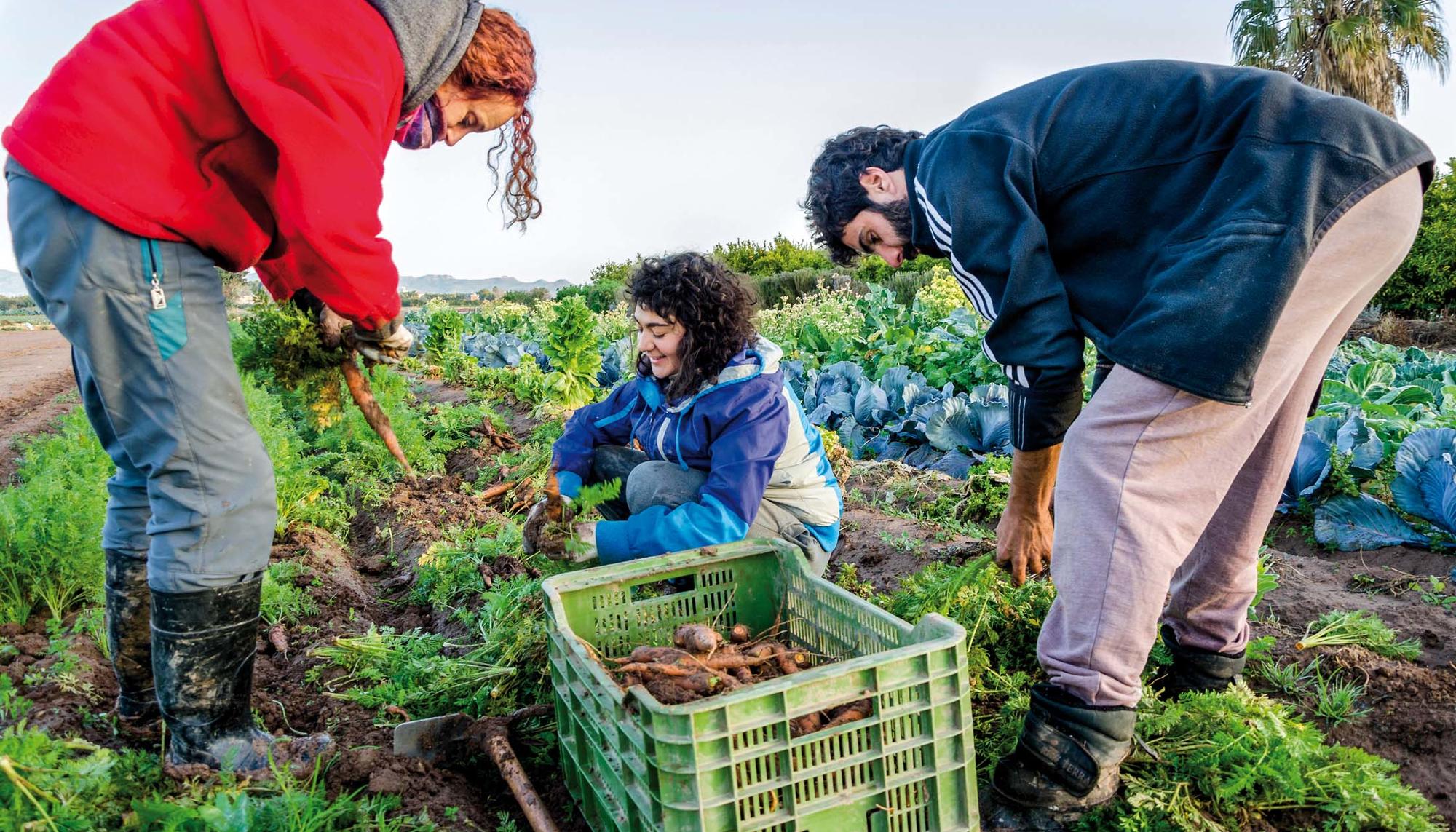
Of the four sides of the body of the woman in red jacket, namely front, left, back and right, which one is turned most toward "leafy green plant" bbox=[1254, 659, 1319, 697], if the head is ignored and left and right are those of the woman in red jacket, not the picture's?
front

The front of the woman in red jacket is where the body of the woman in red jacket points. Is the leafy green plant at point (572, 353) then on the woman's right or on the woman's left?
on the woman's left

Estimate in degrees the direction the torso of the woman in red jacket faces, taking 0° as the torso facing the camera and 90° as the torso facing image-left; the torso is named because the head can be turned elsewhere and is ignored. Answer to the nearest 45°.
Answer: approximately 270°

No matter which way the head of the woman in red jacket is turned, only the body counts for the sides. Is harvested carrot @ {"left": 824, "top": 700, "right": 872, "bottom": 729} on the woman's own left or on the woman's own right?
on the woman's own right

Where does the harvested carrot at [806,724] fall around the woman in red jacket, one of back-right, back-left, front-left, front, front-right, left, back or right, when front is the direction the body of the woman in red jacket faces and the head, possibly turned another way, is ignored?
front-right

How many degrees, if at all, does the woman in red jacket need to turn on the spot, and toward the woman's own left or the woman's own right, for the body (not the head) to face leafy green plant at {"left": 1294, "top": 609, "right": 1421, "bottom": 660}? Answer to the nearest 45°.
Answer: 0° — they already face it
